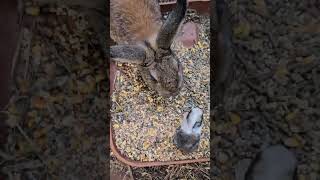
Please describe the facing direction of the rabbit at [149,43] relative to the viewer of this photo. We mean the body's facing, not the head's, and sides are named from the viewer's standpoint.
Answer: facing the viewer and to the right of the viewer
